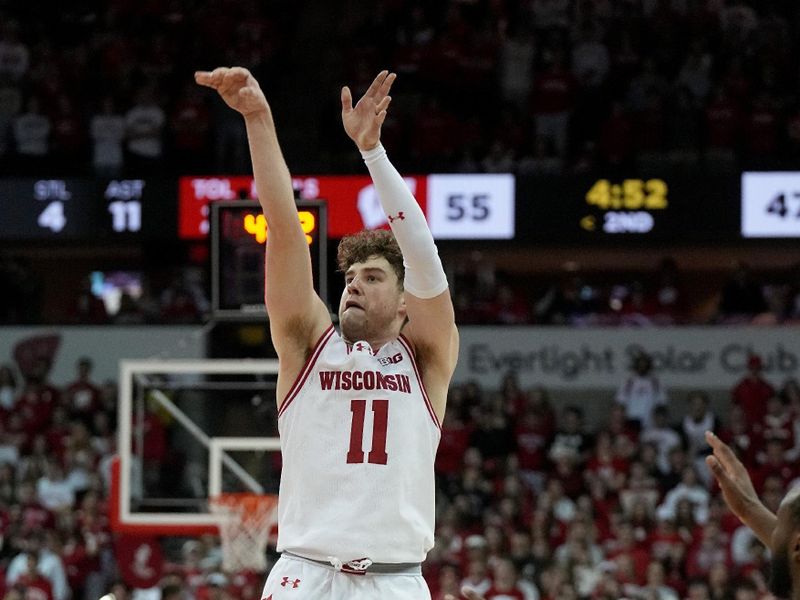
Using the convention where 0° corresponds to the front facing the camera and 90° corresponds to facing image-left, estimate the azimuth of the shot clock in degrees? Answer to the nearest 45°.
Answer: approximately 0°

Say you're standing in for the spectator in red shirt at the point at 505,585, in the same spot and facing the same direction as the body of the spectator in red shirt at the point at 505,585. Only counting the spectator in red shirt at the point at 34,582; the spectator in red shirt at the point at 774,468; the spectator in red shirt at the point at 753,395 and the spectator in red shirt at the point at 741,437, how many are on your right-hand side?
1

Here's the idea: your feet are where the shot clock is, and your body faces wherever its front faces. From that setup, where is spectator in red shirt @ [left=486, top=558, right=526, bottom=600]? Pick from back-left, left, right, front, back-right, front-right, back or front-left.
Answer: back-left

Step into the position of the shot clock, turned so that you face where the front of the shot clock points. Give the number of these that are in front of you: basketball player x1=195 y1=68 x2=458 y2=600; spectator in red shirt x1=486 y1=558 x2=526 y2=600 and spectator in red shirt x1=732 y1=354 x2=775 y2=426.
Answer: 1

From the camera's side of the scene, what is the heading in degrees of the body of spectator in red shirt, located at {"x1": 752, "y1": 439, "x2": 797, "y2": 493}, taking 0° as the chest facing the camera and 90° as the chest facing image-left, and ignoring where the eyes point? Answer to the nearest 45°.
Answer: approximately 0°

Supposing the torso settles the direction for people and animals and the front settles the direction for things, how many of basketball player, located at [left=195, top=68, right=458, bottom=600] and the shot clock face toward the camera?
2
